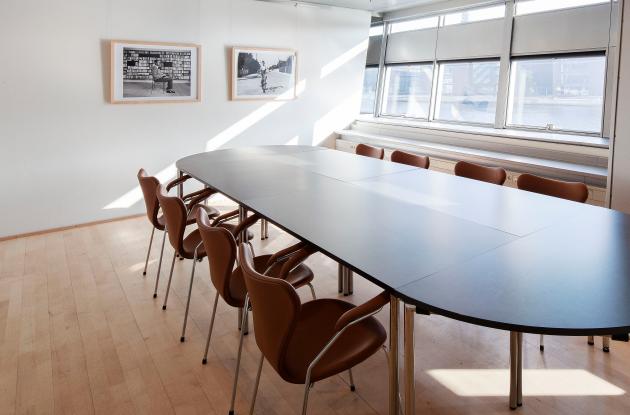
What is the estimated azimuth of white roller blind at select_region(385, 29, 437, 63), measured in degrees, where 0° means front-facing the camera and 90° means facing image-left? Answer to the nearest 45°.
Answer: approximately 45°

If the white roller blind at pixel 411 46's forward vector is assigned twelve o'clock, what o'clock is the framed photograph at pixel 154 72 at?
The framed photograph is roughly at 12 o'clock from the white roller blind.

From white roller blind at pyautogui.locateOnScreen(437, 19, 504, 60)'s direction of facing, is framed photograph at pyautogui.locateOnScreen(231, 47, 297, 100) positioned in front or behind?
in front

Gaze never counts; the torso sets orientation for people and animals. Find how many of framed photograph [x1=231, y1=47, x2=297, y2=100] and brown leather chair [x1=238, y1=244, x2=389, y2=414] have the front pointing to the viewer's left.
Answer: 0

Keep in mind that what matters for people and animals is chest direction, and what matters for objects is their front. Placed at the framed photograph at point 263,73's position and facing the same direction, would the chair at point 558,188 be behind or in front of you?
in front

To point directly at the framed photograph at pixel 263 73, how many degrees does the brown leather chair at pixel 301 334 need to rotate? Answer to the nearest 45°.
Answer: approximately 45° to its left

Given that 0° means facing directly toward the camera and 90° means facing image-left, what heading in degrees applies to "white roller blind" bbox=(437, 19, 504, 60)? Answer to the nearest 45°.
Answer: approximately 45°

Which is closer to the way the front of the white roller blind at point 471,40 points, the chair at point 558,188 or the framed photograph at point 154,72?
the framed photograph

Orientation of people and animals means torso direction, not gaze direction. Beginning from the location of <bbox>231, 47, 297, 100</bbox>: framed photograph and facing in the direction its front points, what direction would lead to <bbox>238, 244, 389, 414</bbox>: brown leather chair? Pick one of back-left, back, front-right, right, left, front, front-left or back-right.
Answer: front-right

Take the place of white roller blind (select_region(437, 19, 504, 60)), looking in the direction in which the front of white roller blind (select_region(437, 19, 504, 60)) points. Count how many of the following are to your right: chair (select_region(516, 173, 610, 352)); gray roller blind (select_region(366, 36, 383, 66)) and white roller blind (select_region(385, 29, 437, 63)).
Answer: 2

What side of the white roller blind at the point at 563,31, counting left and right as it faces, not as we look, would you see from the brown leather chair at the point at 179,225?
front
